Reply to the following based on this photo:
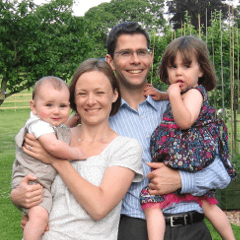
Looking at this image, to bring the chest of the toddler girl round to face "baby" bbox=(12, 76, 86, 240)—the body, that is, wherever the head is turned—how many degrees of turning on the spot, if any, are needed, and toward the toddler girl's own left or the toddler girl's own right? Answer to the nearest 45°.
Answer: approximately 45° to the toddler girl's own right

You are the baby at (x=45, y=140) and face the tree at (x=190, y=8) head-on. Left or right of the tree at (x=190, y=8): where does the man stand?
right

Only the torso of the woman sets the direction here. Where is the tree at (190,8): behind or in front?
behind

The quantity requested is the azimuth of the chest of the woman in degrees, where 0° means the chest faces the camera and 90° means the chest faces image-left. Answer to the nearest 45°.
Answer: approximately 45°

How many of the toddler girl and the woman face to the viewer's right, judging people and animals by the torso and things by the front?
0

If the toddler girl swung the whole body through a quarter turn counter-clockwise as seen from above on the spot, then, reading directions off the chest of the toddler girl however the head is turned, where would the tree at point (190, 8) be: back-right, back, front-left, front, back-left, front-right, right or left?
back-left

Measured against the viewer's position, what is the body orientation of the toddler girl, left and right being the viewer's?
facing the viewer and to the left of the viewer

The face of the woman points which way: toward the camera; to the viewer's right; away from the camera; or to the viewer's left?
toward the camera

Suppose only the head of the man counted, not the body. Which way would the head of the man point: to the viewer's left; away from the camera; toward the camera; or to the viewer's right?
toward the camera

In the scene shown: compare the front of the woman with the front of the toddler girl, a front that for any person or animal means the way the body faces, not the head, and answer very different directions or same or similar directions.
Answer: same or similar directions
